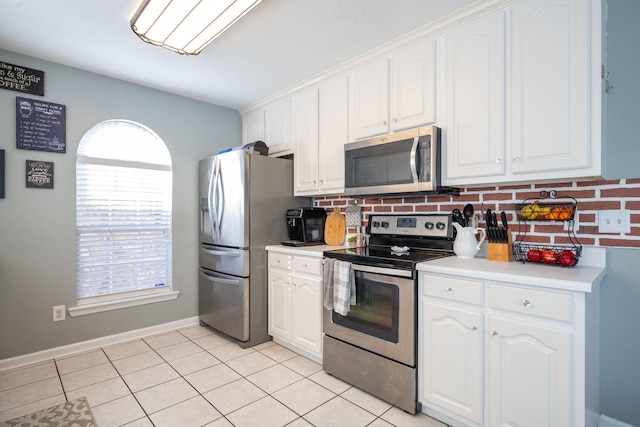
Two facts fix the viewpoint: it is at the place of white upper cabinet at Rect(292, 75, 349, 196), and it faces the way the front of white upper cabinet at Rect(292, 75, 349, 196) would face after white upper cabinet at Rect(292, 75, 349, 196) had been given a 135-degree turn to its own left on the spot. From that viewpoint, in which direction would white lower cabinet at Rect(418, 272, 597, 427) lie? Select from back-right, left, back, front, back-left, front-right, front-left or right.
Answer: front-right

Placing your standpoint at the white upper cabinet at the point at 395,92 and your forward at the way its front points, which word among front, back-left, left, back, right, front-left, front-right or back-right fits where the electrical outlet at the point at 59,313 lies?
front-right

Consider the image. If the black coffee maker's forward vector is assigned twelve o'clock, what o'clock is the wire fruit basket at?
The wire fruit basket is roughly at 9 o'clock from the black coffee maker.

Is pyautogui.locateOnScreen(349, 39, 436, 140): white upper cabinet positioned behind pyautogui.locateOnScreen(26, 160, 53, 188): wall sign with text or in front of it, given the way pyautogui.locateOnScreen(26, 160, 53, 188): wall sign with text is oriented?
in front

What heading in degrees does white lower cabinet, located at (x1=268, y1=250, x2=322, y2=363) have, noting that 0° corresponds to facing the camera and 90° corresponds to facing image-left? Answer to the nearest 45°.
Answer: approximately 45°

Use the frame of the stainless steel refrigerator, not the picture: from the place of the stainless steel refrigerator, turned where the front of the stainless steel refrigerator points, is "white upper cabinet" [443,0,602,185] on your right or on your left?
on your left

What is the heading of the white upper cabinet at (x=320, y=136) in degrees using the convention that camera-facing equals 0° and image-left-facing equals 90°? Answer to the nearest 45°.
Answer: approximately 45°

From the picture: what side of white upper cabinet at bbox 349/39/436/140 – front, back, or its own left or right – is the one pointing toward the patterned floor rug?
front

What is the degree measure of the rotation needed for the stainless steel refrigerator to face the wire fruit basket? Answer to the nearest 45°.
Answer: approximately 90° to its left

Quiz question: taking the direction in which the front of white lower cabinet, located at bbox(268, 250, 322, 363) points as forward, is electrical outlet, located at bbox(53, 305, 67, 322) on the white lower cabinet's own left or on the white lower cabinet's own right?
on the white lower cabinet's own right

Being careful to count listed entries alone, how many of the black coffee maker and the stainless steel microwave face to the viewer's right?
0
